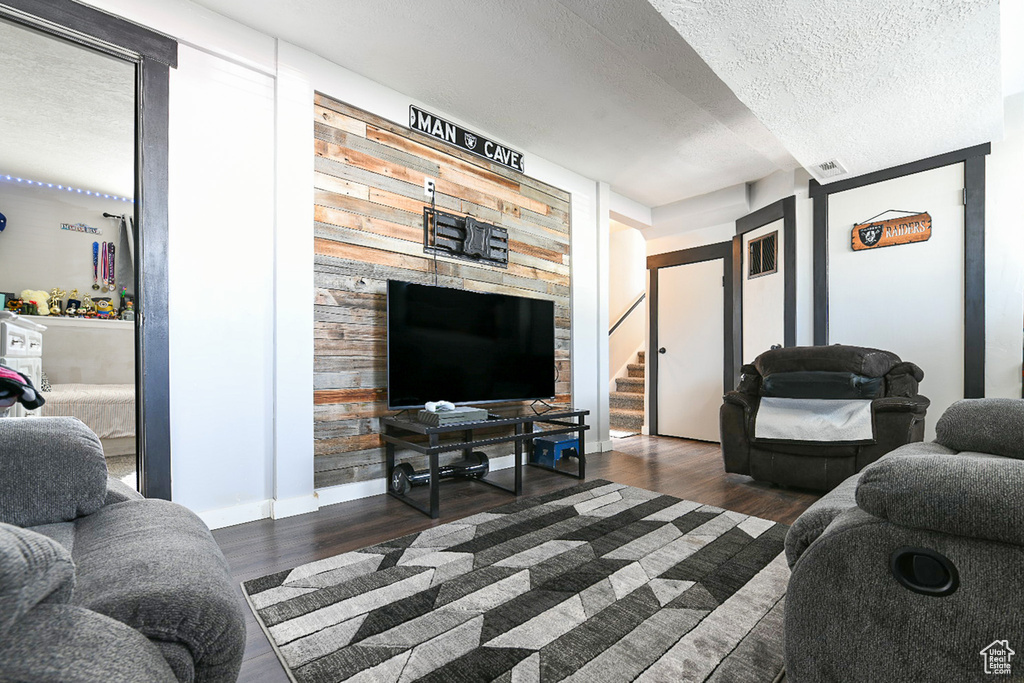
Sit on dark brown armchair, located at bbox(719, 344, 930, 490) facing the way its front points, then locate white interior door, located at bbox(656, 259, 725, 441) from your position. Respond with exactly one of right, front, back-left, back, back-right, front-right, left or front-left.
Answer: back-right

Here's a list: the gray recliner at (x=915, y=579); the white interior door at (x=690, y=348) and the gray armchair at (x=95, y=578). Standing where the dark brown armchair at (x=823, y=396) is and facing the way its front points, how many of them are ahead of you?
2

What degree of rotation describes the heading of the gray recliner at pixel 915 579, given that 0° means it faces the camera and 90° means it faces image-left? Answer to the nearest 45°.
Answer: approximately 90°

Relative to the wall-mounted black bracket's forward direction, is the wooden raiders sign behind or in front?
in front

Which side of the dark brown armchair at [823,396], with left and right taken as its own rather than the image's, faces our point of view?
front

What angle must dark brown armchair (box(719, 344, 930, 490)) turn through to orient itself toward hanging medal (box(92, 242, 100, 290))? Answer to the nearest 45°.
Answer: approximately 45° to its right

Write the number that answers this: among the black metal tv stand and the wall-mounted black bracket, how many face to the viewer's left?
0

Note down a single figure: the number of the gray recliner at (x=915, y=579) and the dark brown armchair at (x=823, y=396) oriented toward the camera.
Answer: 1

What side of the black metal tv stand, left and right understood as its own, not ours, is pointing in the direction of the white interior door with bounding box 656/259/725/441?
left
